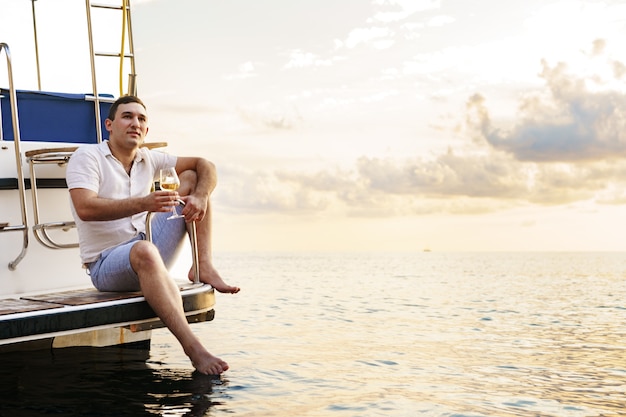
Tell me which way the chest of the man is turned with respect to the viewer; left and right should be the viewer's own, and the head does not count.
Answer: facing the viewer and to the right of the viewer

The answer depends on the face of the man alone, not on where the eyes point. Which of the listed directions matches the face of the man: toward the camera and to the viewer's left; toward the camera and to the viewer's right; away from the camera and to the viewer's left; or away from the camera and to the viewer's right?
toward the camera and to the viewer's right
